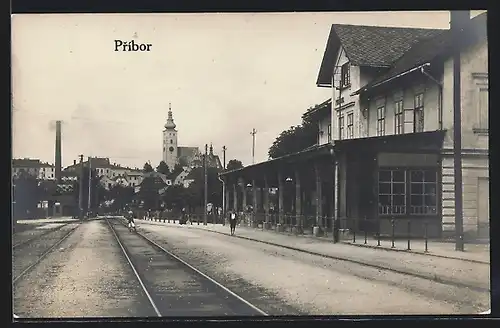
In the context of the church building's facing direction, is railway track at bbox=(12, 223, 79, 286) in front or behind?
in front

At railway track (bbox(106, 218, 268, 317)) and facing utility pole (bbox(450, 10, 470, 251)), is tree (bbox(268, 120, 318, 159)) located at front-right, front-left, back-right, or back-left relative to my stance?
front-left

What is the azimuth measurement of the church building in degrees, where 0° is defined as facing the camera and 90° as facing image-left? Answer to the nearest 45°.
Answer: approximately 90°

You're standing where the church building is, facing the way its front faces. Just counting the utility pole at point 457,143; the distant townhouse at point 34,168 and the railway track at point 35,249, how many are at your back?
0
